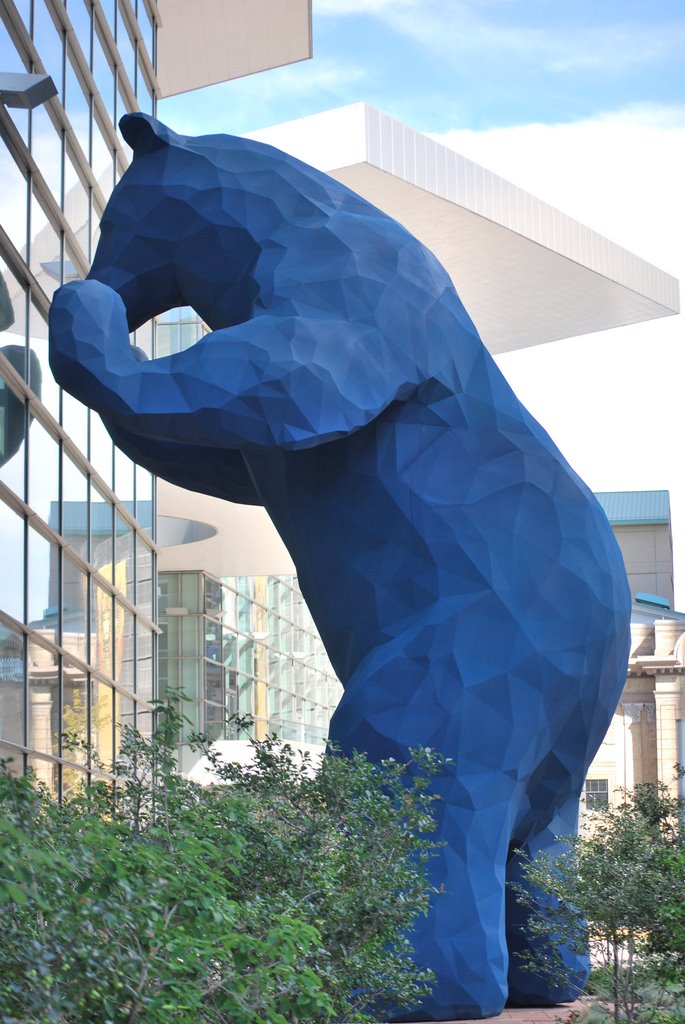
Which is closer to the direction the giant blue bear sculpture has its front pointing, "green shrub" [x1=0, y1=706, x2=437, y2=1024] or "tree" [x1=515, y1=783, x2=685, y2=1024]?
the green shrub

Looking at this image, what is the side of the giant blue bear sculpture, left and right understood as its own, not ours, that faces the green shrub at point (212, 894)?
left

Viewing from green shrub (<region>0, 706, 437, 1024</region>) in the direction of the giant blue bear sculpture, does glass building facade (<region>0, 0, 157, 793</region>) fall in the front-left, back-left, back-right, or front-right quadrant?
front-left

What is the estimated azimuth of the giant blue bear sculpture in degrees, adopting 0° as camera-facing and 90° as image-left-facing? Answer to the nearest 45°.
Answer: approximately 90°
